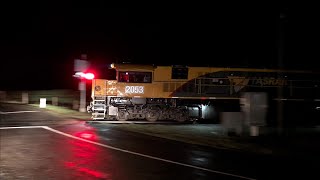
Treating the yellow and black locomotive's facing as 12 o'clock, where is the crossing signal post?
The crossing signal post is roughly at 12 o'clock from the yellow and black locomotive.

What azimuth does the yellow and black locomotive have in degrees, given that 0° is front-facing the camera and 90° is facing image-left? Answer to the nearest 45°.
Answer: approximately 90°
